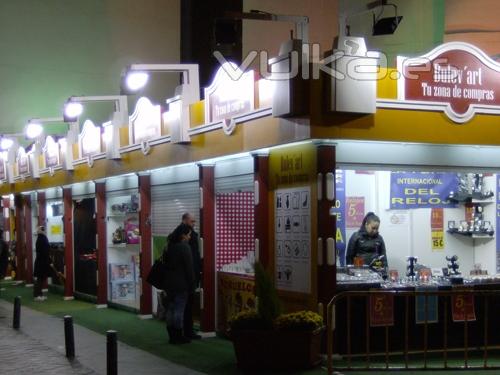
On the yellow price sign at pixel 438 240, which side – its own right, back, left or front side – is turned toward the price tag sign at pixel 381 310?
front

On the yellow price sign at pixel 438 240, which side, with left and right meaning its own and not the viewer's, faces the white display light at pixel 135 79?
right

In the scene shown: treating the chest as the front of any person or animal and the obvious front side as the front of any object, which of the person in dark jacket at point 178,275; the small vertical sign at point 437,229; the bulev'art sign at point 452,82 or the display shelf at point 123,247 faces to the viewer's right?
the person in dark jacket

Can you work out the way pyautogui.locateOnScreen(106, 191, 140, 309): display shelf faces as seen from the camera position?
facing the viewer and to the left of the viewer

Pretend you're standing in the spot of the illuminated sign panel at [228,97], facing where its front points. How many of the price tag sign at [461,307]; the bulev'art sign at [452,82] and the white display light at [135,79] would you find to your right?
1

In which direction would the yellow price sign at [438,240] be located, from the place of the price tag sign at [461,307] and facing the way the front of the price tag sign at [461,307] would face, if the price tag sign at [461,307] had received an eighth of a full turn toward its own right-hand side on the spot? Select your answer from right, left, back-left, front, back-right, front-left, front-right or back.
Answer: back-right

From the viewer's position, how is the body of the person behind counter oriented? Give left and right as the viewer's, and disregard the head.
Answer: facing the viewer and to the right of the viewer

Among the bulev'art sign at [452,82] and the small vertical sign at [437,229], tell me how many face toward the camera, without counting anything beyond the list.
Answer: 2

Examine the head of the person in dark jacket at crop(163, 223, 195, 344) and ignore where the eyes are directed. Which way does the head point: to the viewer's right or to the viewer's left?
to the viewer's right

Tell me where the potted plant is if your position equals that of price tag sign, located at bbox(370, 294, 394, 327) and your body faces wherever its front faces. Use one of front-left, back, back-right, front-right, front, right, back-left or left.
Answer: front-right
